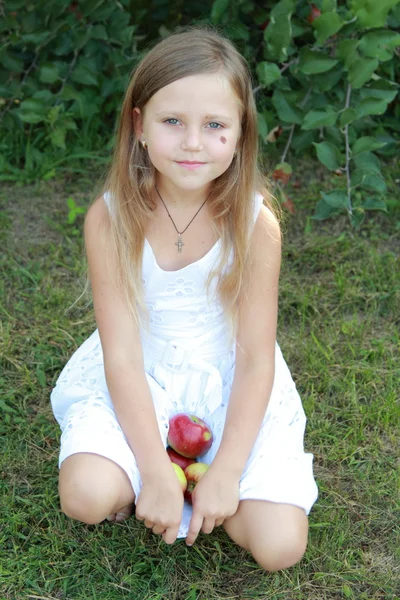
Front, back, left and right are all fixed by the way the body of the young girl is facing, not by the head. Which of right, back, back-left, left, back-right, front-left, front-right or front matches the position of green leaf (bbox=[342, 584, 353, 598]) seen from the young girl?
front-left

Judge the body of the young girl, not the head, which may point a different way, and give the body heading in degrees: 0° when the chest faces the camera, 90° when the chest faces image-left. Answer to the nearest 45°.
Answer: approximately 0°
